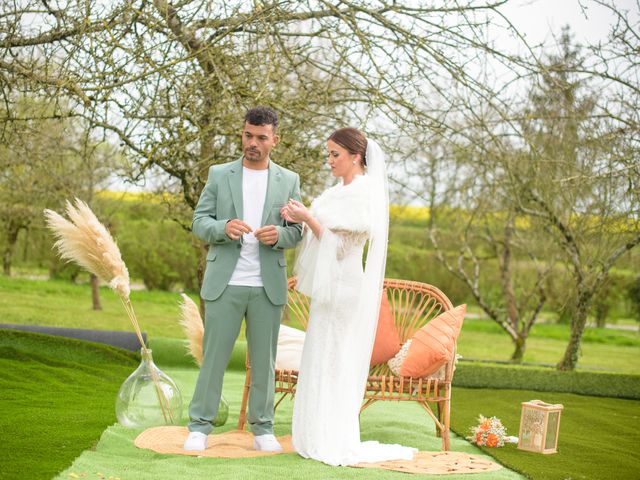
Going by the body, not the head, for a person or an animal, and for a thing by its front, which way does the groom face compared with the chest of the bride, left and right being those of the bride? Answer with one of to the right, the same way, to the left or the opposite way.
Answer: to the left

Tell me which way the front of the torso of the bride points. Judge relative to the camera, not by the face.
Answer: to the viewer's left

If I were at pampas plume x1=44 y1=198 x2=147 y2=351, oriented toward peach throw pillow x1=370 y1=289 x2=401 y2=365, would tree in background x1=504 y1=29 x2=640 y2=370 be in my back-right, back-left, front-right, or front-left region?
front-left

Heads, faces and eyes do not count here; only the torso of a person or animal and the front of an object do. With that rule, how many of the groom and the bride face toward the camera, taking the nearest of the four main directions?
1

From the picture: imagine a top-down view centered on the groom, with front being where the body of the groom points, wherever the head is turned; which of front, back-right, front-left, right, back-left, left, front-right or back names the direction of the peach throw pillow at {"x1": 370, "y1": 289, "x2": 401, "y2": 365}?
back-left

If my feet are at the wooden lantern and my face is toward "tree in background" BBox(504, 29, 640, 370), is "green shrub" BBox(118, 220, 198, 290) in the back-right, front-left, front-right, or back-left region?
front-left

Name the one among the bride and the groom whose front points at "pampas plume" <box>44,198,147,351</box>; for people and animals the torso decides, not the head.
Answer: the bride

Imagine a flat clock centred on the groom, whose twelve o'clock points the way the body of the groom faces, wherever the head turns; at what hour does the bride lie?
The bride is roughly at 9 o'clock from the groom.

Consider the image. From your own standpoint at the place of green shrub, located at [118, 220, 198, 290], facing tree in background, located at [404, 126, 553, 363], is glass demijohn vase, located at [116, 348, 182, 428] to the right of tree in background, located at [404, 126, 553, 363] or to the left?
right

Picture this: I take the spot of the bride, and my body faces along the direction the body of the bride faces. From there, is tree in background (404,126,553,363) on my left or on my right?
on my right

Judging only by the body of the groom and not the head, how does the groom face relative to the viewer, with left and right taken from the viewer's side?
facing the viewer

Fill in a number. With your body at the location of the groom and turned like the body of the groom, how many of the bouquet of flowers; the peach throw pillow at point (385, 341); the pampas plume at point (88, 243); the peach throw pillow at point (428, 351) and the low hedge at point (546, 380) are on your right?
1

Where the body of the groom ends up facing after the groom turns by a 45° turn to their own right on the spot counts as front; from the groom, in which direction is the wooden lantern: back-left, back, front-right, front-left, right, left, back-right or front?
back-left

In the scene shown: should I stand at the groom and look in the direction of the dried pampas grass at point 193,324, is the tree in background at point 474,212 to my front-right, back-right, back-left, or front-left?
front-right

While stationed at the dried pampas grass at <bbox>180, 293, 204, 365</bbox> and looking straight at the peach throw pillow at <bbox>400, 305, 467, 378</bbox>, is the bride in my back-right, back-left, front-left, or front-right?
front-right
